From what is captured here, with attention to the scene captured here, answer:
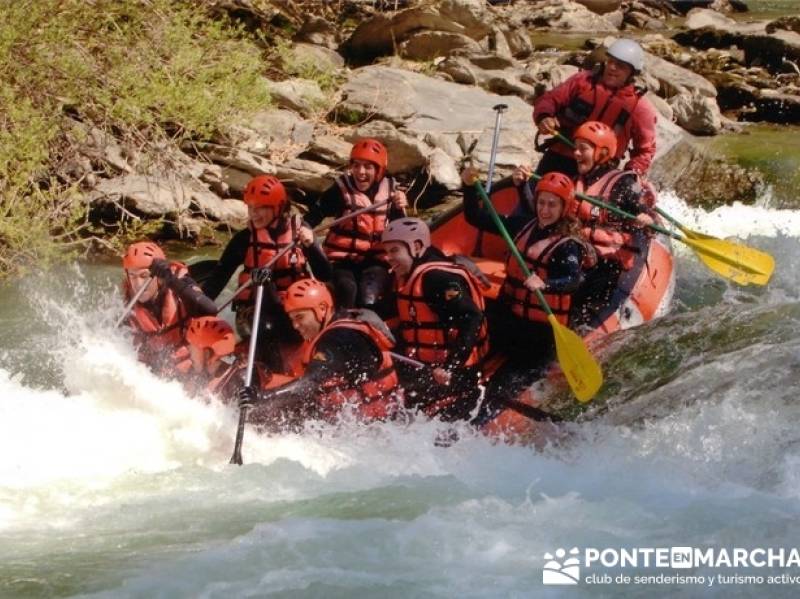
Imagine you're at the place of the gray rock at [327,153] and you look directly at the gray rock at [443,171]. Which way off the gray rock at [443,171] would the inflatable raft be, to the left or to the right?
right

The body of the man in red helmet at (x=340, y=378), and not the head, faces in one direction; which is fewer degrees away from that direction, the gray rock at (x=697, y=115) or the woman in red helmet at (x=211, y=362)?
the woman in red helmet

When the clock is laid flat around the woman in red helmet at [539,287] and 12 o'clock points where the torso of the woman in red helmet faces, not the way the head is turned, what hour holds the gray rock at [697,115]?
The gray rock is roughly at 5 o'clock from the woman in red helmet.

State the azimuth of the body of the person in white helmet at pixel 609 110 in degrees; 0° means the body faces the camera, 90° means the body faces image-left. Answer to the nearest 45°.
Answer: approximately 45°

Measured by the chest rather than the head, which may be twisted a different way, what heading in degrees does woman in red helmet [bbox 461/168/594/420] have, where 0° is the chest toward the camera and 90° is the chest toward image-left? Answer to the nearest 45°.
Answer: approximately 45°
